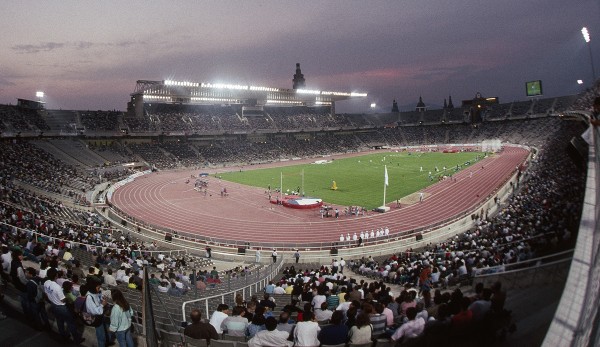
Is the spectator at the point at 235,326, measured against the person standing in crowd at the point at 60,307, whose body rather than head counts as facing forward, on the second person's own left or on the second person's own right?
on the second person's own right

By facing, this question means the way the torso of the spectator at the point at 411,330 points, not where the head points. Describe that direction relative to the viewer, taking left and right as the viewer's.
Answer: facing away from the viewer

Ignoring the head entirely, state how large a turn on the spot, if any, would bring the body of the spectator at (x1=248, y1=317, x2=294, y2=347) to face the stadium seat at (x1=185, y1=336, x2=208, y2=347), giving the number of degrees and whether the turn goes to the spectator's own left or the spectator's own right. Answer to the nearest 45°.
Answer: approximately 90° to the spectator's own left

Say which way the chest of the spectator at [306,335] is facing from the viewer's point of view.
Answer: away from the camera

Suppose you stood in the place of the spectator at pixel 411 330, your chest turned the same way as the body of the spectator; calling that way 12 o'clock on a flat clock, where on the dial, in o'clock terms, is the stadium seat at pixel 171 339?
The stadium seat is roughly at 9 o'clock from the spectator.

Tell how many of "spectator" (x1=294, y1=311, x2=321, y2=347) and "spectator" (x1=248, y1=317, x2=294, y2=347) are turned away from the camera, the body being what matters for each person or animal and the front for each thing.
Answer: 2

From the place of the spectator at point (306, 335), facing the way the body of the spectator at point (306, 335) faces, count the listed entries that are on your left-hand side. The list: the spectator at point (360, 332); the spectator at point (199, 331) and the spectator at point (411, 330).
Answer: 1

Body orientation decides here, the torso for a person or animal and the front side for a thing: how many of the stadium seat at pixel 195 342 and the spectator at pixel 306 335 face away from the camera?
2

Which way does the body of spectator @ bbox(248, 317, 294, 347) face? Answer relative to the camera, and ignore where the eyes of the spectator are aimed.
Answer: away from the camera

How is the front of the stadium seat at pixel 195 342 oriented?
away from the camera

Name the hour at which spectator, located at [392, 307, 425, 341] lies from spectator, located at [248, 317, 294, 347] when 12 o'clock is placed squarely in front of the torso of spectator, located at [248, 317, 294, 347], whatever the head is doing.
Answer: spectator, located at [392, 307, 425, 341] is roughly at 3 o'clock from spectator, located at [248, 317, 294, 347].
